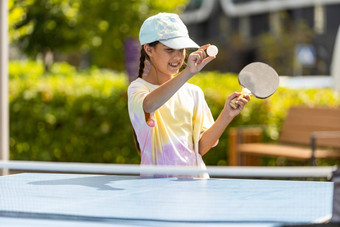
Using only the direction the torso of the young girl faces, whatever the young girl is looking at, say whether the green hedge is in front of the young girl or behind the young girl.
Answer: behind

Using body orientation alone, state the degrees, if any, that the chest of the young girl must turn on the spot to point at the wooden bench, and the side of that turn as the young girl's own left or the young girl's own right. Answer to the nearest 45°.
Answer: approximately 135° to the young girl's own left

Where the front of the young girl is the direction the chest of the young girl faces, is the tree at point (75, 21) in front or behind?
behind

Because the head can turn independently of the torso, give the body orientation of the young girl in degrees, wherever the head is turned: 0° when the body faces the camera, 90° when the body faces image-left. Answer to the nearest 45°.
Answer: approximately 315°

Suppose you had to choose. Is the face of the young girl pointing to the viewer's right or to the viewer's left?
to the viewer's right
